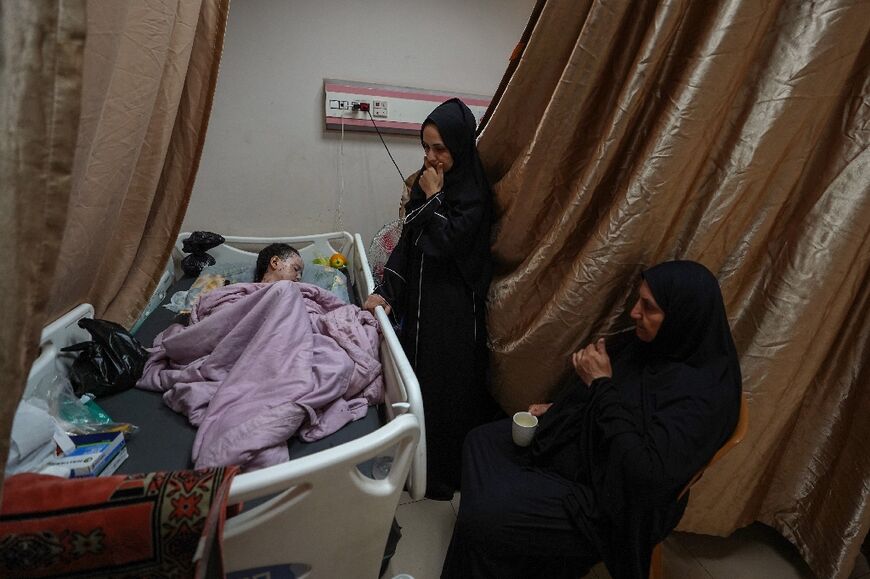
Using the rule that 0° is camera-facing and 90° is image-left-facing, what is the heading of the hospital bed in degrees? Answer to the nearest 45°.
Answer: approximately 0°

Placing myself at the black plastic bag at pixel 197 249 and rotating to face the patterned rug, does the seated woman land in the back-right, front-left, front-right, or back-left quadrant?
front-left

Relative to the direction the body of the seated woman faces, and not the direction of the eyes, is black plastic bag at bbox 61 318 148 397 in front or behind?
in front

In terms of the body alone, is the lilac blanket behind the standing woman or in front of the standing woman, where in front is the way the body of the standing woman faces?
in front

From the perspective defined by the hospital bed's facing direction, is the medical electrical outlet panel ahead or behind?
behind

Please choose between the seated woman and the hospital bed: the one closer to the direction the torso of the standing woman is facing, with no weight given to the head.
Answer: the hospital bed

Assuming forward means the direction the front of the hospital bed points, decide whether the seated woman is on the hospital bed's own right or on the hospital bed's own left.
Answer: on the hospital bed's own left

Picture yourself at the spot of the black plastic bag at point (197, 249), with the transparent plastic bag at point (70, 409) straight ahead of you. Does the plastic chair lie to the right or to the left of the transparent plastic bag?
left

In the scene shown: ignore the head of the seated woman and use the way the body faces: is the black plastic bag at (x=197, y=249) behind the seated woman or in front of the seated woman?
in front

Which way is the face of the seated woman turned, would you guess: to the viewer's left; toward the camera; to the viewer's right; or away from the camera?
to the viewer's left

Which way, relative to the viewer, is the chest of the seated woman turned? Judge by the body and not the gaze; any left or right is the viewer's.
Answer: facing to the left of the viewer

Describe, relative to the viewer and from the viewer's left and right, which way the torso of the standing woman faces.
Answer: facing the viewer and to the left of the viewer

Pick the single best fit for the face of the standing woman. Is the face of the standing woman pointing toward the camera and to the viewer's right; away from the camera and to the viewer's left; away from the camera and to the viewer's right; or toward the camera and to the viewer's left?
toward the camera and to the viewer's left

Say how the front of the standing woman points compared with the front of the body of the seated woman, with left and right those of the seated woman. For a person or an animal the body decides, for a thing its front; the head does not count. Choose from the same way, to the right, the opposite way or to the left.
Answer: to the left

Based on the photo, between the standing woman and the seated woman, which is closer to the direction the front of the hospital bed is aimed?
the seated woman
